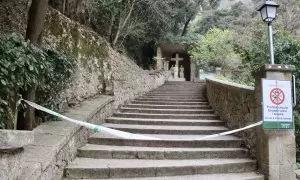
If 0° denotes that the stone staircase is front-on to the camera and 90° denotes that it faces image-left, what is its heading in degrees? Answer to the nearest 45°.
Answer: approximately 0°

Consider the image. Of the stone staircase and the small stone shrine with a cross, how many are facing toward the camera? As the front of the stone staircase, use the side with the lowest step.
2

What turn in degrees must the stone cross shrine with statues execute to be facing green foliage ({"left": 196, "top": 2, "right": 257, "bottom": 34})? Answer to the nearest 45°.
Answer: approximately 135° to its left

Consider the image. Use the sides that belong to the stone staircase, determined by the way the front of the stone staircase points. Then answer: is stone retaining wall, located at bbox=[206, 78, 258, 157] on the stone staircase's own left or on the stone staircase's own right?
on the stone staircase's own left

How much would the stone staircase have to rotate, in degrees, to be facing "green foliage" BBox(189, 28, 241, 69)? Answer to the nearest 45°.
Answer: approximately 180°

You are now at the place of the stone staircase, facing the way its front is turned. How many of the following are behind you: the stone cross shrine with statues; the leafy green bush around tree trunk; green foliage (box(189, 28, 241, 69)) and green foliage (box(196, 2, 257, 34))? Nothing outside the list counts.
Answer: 3

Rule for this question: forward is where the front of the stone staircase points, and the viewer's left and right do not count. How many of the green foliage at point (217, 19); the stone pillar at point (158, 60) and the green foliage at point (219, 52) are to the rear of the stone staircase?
3

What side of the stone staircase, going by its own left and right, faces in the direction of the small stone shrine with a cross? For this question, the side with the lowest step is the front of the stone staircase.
back
